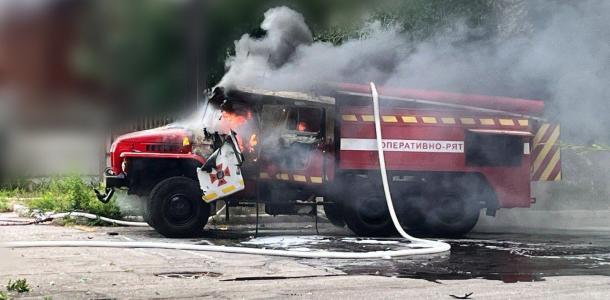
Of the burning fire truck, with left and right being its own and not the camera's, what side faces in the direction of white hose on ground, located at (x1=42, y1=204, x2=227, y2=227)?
front

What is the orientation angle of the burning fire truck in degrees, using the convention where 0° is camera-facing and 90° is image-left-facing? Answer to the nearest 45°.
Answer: approximately 90°
